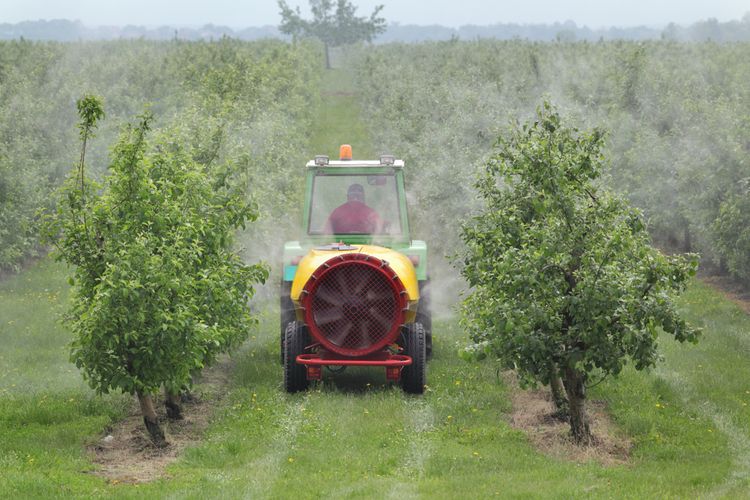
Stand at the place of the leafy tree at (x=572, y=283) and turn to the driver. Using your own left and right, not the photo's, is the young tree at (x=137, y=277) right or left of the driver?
left

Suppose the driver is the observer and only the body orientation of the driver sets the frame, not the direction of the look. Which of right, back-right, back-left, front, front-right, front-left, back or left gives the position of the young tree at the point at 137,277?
back-left

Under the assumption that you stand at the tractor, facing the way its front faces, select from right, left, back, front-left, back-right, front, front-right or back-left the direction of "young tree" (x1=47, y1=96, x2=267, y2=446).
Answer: back-left

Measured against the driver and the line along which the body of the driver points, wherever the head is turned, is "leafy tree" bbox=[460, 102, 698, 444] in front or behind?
behind

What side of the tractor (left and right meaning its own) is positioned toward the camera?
back

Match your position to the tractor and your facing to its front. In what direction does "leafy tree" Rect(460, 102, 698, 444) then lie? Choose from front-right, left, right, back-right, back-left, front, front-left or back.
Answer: back-right

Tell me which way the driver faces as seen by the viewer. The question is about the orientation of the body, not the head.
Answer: away from the camera
